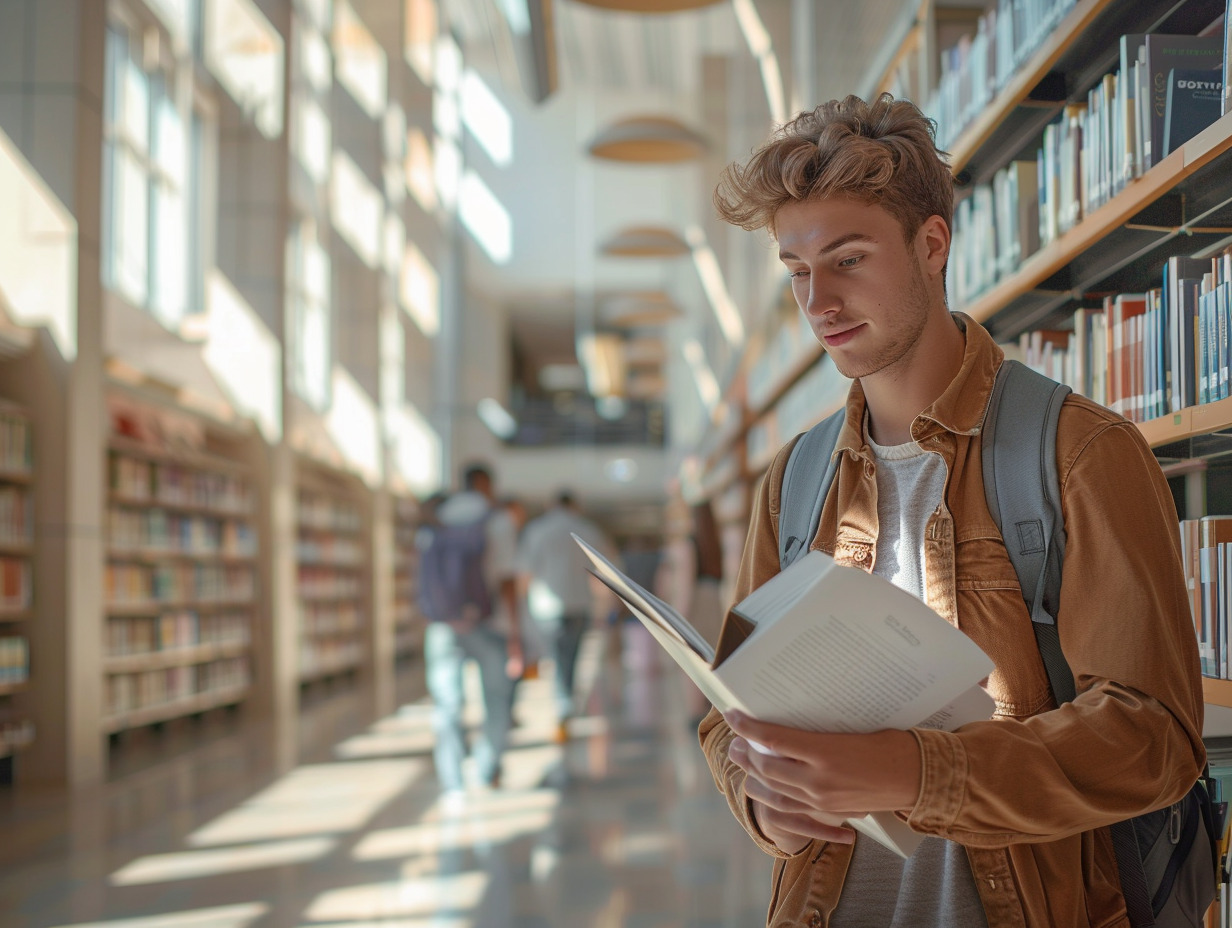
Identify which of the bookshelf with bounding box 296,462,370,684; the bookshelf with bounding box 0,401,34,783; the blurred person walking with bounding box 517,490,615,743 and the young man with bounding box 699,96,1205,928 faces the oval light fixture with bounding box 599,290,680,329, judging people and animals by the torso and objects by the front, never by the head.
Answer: the blurred person walking

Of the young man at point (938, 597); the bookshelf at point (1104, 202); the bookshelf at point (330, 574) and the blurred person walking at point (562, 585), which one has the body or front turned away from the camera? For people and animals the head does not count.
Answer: the blurred person walking

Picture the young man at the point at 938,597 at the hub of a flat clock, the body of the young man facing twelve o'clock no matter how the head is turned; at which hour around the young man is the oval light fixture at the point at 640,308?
The oval light fixture is roughly at 4 o'clock from the young man.

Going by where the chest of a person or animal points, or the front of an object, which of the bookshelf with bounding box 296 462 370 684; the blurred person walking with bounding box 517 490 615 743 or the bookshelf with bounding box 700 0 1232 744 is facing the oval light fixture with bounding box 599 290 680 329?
the blurred person walking

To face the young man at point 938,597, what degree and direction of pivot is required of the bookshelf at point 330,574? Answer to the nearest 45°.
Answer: approximately 45° to its right

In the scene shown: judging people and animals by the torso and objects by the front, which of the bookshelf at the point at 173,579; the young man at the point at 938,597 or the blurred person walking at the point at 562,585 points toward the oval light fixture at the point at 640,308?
the blurred person walking

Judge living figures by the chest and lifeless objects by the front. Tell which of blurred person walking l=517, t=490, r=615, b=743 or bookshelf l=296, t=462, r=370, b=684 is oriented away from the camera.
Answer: the blurred person walking

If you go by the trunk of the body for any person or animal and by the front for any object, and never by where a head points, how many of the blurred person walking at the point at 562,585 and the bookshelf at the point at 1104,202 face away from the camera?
1

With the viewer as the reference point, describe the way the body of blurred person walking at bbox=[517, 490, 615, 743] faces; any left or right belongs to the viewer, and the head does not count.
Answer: facing away from the viewer
